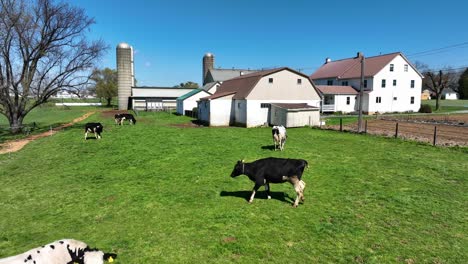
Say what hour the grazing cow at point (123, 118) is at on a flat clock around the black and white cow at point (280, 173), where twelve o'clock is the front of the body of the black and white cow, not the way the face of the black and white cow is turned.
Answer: The grazing cow is roughly at 2 o'clock from the black and white cow.

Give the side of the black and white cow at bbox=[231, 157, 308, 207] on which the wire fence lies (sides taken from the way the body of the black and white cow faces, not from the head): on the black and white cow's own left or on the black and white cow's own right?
on the black and white cow's own right

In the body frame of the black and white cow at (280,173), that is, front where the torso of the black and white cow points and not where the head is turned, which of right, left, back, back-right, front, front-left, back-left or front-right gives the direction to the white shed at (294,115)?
right

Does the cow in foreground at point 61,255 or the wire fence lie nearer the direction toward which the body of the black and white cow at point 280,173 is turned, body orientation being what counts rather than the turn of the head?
the cow in foreground

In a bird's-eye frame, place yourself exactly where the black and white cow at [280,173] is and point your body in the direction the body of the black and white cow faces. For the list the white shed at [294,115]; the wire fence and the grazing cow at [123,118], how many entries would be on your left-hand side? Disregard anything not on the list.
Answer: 0

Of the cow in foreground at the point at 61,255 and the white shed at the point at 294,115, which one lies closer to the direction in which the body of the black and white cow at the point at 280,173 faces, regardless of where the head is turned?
the cow in foreground

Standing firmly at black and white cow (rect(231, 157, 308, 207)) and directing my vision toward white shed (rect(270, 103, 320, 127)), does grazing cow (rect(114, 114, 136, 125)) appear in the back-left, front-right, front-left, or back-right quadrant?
front-left

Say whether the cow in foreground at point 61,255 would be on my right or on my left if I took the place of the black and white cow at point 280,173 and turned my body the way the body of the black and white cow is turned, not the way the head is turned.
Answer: on my left

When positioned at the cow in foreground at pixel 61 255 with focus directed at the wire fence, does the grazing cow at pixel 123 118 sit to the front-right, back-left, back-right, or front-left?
front-left

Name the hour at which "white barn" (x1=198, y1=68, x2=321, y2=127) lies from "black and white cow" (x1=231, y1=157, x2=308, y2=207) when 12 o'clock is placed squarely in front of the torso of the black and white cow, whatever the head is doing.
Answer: The white barn is roughly at 3 o'clock from the black and white cow.

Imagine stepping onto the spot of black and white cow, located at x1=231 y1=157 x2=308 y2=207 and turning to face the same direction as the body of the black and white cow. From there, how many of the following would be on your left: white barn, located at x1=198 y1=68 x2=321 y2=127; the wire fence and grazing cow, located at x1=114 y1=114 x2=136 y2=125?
0

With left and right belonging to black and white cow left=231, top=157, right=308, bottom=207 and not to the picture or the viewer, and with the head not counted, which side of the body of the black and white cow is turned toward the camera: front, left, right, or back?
left

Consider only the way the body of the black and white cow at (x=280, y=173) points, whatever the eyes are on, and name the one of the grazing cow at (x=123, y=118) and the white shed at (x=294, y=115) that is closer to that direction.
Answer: the grazing cow
